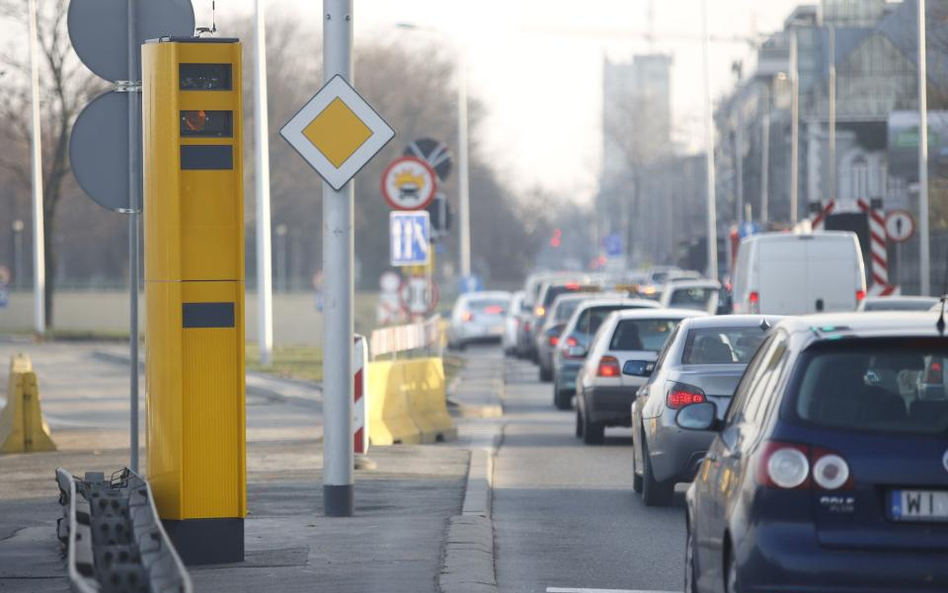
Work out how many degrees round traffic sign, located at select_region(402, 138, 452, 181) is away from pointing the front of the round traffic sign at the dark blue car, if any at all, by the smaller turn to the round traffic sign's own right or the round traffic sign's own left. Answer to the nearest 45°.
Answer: approximately 180°

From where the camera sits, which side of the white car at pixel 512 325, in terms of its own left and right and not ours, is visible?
back

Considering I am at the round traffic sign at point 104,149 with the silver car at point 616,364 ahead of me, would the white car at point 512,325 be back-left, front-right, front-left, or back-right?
front-left

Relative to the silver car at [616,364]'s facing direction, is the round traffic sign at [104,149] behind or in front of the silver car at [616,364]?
behind

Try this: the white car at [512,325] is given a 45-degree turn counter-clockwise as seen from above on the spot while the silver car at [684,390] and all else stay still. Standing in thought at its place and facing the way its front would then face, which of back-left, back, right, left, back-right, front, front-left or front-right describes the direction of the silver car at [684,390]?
back-left

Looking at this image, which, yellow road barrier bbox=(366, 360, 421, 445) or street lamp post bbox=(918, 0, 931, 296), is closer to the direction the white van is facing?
the street lamp post

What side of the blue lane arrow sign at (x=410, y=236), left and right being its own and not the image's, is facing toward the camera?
front

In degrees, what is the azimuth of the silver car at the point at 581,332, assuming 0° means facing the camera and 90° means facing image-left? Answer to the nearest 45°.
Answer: approximately 180°

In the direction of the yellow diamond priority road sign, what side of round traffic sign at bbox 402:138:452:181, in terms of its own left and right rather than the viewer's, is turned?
back

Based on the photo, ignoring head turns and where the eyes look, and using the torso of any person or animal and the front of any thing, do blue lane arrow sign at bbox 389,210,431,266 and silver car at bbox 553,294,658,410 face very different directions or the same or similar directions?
very different directions

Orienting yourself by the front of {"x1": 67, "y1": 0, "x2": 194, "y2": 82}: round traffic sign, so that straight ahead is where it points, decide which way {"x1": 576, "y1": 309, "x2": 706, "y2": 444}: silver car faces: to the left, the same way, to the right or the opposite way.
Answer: the same way

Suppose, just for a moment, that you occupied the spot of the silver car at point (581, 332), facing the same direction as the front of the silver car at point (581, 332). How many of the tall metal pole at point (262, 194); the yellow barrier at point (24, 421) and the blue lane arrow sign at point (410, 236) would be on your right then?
0

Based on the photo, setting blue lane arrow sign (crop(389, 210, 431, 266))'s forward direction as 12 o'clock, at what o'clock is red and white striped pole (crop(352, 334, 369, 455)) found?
The red and white striped pole is roughly at 12 o'clock from the blue lane arrow sign.

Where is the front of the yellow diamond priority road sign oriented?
toward the camera

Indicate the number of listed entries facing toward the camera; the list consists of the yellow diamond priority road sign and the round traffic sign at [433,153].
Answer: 1

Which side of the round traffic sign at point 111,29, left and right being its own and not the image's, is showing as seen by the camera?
back

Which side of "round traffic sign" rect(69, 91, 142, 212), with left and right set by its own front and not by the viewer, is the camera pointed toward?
back
